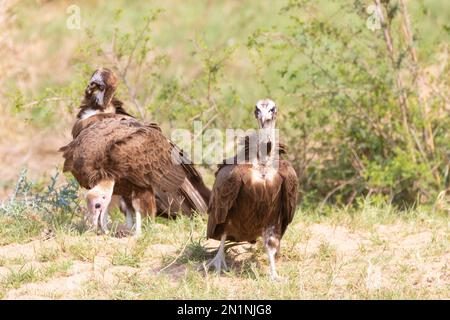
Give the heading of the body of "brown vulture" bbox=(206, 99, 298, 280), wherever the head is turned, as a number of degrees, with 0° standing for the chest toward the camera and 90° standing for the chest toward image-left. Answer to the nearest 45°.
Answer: approximately 0°

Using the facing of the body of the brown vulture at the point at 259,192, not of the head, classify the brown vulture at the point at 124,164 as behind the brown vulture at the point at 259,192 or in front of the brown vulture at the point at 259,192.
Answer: behind
